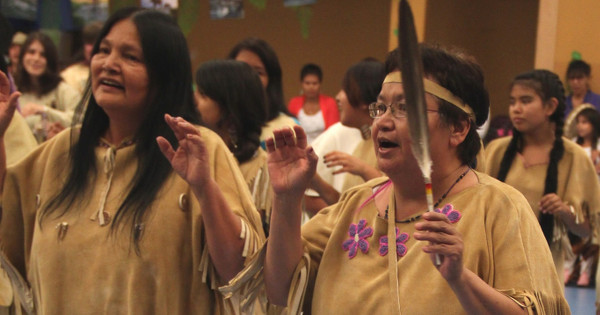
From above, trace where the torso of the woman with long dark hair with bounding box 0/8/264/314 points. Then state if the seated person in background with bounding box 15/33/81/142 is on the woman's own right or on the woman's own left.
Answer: on the woman's own right

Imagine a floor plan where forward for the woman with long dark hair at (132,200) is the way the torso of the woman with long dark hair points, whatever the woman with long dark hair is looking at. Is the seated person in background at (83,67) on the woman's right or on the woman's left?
on the woman's right

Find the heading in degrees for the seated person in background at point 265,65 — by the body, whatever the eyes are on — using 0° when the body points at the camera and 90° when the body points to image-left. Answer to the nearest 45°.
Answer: approximately 45°

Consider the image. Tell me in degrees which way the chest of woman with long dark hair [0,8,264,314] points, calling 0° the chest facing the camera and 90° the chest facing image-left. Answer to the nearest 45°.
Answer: approximately 45°

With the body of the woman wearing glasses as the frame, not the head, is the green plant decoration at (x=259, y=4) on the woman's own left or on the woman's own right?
on the woman's own right
